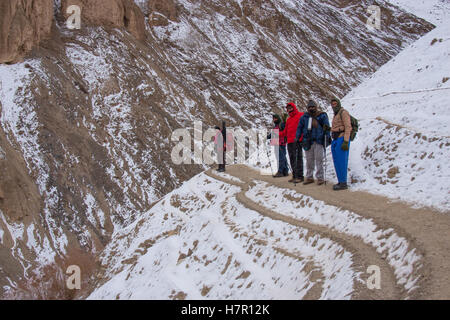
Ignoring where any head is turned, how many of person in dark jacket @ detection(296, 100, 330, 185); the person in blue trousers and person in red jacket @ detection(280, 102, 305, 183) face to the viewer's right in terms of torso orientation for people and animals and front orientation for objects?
0

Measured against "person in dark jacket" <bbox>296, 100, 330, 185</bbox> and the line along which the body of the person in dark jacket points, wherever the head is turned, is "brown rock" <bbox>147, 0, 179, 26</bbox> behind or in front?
behind

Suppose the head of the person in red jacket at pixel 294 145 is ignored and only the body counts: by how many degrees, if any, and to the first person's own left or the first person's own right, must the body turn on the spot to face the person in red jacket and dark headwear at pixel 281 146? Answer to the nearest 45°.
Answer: approximately 135° to the first person's own right

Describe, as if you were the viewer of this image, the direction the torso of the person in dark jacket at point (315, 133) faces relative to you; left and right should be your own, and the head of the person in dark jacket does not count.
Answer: facing the viewer

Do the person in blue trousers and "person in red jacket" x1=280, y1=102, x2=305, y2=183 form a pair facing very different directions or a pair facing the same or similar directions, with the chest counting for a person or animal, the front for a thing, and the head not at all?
same or similar directions

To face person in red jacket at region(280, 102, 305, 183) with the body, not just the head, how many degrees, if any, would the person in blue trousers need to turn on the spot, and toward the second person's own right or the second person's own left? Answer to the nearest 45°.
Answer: approximately 90° to the second person's own right

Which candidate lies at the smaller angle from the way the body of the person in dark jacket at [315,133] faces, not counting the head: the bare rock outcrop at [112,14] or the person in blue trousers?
the person in blue trousers

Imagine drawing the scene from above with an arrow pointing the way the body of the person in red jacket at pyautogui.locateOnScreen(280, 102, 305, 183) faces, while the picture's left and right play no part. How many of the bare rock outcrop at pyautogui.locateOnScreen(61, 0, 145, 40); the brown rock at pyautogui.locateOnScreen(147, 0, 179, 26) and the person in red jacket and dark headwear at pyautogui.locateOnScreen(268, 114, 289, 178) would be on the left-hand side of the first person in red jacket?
0

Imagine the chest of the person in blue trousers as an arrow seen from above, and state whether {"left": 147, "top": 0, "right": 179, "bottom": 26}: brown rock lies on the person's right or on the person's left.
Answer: on the person's right

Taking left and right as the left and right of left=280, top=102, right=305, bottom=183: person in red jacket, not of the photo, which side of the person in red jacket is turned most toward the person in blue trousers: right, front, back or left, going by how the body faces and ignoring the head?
left

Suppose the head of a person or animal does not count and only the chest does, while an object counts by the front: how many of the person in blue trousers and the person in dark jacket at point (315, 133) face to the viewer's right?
0

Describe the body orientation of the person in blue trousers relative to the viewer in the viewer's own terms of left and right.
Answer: facing the viewer and to the left of the viewer

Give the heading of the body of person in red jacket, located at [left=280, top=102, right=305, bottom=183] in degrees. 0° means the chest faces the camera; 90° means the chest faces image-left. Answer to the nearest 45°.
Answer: approximately 45°
